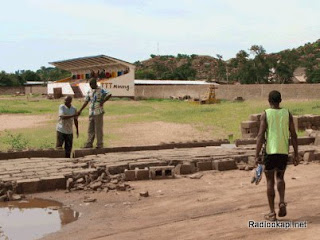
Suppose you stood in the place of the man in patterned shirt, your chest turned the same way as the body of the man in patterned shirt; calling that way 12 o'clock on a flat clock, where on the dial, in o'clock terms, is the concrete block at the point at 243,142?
The concrete block is roughly at 9 o'clock from the man in patterned shirt.

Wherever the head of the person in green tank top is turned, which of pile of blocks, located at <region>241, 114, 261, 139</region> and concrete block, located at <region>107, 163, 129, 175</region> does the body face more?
the pile of blocks

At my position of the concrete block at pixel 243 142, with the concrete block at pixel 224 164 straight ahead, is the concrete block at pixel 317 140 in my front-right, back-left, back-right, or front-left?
back-left

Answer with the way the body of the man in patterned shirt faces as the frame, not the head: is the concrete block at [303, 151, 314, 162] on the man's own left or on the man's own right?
on the man's own left

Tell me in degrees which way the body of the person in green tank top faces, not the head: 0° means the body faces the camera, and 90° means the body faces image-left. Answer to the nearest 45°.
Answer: approximately 180°

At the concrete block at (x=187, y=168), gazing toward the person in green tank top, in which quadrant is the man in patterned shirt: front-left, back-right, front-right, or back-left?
back-right

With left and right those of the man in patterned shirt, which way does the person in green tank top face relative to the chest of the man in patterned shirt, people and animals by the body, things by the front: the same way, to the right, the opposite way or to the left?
the opposite way

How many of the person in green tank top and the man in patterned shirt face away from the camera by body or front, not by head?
1

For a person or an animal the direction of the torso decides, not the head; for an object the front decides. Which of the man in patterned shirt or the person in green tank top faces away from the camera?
the person in green tank top

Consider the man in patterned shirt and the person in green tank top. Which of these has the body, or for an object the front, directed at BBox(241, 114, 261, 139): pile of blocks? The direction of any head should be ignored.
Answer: the person in green tank top

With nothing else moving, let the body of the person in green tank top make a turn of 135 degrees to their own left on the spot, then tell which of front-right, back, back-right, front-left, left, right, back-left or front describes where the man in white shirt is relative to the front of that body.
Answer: right

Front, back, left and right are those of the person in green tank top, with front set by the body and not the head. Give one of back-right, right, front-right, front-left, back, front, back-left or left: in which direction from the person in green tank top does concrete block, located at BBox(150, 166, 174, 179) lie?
front-left

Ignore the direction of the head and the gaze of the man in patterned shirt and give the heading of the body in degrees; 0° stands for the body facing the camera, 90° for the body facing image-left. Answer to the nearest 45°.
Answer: approximately 45°

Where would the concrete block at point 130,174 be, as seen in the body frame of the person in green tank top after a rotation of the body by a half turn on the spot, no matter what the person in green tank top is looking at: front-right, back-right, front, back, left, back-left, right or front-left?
back-right

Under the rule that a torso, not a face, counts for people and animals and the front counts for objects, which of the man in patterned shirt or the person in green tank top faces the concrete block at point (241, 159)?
the person in green tank top

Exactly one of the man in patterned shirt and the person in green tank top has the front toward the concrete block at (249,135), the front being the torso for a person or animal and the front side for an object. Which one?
the person in green tank top

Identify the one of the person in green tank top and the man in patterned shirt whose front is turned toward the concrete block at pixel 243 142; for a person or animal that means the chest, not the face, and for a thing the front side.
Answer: the person in green tank top
